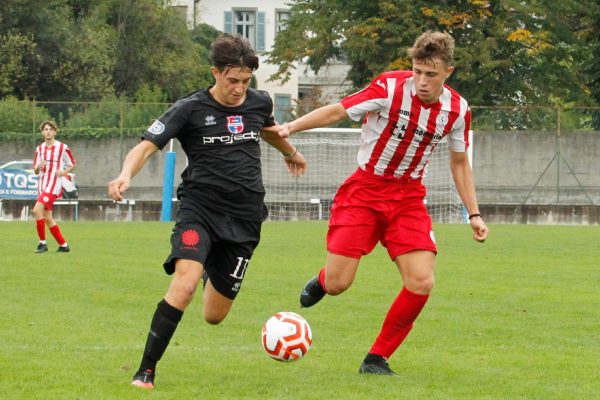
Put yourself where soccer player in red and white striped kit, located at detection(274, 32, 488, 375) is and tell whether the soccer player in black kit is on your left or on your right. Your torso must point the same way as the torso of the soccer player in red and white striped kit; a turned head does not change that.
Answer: on your right

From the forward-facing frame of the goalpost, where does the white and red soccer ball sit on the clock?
The white and red soccer ball is roughly at 12 o'clock from the goalpost.

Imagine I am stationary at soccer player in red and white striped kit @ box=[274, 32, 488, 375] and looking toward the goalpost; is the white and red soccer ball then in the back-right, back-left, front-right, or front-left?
back-left

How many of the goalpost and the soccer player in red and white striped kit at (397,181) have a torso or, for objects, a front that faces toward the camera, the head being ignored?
2

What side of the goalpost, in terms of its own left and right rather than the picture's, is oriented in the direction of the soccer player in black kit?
front

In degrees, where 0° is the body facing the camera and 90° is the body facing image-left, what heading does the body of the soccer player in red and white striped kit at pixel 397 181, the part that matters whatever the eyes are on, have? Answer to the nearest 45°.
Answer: approximately 0°

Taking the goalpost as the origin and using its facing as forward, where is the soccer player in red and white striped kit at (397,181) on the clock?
The soccer player in red and white striped kit is roughly at 12 o'clock from the goalpost.

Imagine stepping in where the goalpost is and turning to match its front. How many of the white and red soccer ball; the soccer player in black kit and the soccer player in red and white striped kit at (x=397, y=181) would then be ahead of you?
3

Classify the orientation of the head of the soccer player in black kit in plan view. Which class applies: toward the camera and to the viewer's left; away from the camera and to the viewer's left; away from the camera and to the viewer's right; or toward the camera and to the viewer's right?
toward the camera and to the viewer's right
